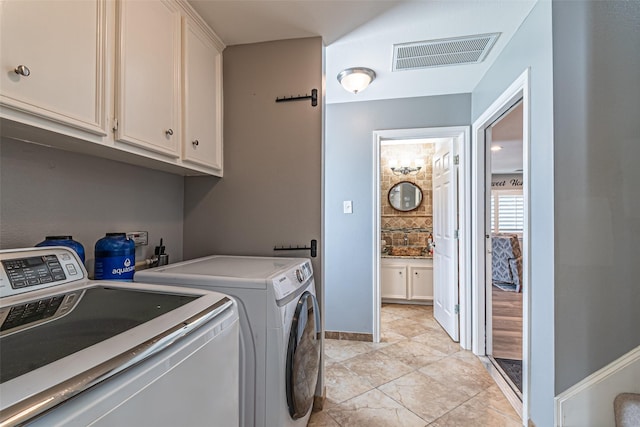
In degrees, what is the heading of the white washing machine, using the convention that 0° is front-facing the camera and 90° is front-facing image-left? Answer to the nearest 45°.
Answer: approximately 315°

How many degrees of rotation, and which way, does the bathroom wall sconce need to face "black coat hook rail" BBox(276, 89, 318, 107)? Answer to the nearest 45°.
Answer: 0° — it already faces it

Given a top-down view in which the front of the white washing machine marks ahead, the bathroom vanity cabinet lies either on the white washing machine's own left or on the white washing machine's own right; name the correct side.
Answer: on the white washing machine's own left

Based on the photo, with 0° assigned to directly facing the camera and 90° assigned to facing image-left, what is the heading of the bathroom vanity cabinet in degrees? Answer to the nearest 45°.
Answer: approximately 0°

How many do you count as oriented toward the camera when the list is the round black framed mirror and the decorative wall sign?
2

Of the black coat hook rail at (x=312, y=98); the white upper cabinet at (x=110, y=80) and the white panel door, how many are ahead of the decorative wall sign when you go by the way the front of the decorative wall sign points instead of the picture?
3

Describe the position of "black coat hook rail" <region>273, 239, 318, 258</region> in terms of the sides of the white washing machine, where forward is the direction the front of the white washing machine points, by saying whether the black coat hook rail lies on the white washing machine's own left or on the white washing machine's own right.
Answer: on the white washing machine's own left

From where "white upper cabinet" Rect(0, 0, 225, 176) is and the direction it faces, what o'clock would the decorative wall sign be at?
The decorative wall sign is roughly at 10 o'clock from the white upper cabinet.
